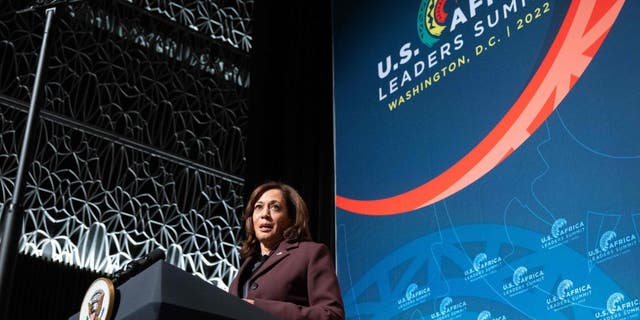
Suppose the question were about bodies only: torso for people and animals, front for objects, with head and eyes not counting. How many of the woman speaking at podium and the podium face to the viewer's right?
0

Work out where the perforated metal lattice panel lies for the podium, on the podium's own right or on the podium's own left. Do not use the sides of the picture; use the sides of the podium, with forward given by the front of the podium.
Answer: on the podium's own right

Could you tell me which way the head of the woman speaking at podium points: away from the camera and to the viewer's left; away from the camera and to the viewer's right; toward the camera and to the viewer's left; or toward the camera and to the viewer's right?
toward the camera and to the viewer's left

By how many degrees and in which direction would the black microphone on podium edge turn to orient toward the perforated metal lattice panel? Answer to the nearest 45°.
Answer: approximately 90° to its left

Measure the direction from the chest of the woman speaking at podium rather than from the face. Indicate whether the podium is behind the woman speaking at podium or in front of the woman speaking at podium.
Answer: in front

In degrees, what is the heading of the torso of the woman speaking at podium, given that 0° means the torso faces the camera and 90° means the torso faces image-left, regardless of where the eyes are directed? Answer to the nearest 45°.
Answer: approximately 45°

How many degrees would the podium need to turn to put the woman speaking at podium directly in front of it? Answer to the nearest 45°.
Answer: approximately 180°

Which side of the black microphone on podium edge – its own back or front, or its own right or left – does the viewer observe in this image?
right

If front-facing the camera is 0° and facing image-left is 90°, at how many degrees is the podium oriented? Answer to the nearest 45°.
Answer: approximately 45°
